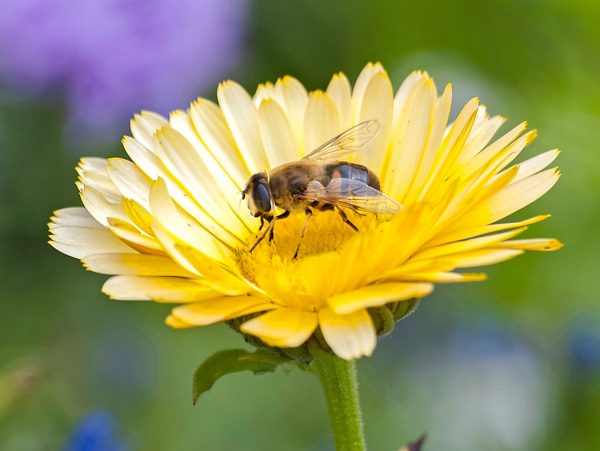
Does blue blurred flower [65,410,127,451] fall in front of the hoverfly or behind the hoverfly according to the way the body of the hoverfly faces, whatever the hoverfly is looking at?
in front

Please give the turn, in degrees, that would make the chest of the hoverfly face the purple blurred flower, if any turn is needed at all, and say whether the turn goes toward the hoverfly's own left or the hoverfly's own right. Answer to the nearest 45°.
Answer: approximately 45° to the hoverfly's own right

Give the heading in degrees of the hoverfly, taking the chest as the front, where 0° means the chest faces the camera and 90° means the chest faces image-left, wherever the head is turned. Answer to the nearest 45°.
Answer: approximately 90°

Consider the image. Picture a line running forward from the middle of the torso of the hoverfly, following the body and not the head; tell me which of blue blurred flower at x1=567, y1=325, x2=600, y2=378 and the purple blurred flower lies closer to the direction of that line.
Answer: the purple blurred flower
